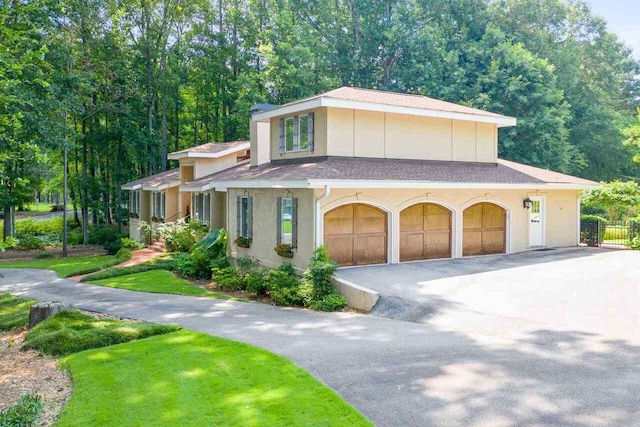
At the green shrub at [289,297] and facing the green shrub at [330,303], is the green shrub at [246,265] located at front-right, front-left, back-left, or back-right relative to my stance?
back-left

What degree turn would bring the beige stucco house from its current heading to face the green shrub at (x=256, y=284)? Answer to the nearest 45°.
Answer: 0° — it already faces it

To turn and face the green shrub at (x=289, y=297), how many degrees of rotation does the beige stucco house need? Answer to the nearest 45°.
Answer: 0° — it already faces it

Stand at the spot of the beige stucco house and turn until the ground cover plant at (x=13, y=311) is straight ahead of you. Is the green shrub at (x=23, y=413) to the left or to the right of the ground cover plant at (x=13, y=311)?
left

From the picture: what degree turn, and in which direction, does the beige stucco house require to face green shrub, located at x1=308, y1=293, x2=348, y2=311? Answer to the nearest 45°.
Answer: approximately 45° to its left

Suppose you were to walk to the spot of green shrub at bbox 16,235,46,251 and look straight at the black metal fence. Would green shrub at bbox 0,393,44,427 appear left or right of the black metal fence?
right

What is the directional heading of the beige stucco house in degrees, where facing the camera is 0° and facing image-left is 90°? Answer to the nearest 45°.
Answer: approximately 45°

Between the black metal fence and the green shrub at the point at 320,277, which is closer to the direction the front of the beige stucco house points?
the green shrub

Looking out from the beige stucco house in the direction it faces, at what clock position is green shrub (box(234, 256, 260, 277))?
The green shrub is roughly at 1 o'clock from the beige stucco house.

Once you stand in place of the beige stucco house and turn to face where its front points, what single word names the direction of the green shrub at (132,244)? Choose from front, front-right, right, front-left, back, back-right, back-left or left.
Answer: right

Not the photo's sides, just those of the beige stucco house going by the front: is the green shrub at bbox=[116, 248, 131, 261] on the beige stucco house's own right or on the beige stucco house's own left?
on the beige stucco house's own right

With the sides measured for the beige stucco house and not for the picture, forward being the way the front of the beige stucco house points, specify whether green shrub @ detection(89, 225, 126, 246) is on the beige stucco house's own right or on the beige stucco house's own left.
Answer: on the beige stucco house's own right
